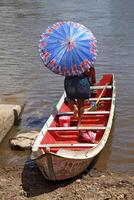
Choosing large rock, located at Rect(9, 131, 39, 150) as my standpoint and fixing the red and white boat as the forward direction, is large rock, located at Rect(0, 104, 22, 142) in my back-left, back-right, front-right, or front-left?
back-left

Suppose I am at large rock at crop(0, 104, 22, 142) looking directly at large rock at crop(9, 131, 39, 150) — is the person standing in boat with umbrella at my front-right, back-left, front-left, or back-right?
front-left

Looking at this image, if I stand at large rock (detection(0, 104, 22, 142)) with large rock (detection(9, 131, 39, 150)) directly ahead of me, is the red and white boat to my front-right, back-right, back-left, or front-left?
front-left

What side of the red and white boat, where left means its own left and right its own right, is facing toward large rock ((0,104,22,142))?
right

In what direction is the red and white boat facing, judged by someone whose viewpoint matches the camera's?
facing the viewer and to the left of the viewer
